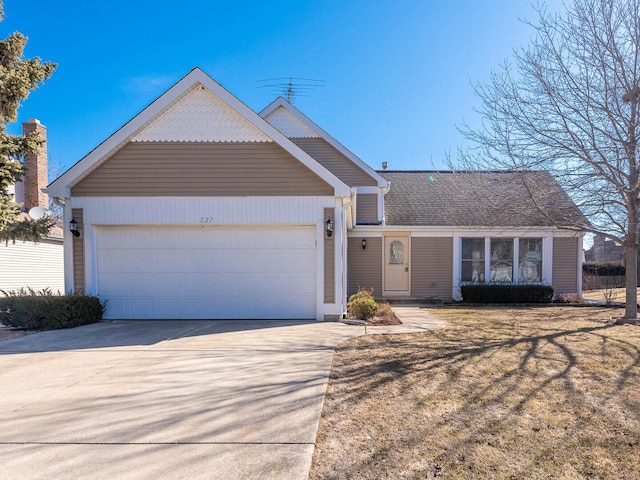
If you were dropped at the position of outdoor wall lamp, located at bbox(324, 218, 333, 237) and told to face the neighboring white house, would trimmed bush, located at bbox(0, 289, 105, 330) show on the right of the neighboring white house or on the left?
left

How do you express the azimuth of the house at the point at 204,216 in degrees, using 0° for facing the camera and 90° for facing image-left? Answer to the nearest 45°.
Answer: approximately 0°

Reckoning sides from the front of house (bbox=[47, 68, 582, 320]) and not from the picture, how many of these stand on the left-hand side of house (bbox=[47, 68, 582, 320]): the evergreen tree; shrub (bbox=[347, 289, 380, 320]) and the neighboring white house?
1

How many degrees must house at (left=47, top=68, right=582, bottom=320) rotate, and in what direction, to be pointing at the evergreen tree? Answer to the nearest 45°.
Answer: approximately 90° to its right

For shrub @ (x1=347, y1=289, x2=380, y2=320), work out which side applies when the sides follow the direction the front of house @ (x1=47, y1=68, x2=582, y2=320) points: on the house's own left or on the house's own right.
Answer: on the house's own left
